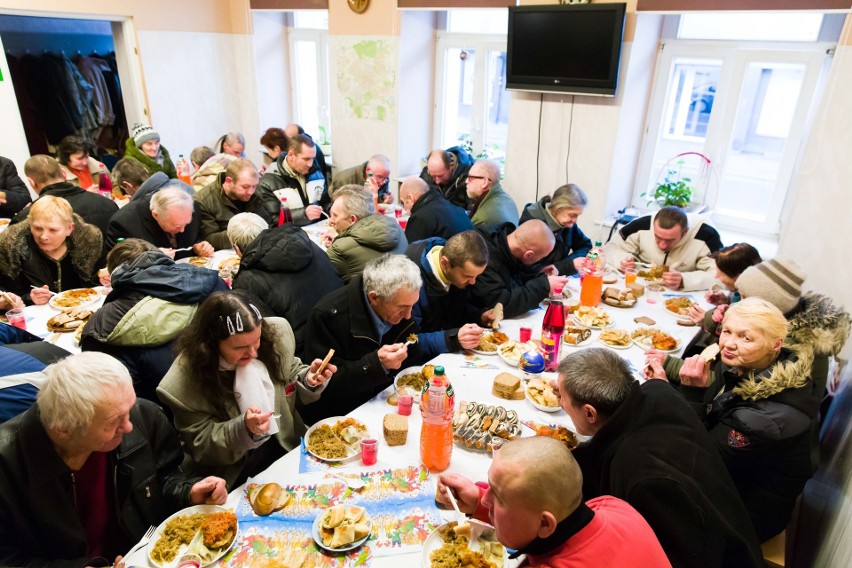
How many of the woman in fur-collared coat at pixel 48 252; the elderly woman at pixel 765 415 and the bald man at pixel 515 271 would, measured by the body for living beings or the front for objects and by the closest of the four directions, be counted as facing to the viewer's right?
1

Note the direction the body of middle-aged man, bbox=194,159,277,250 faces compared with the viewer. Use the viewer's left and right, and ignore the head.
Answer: facing the viewer and to the right of the viewer

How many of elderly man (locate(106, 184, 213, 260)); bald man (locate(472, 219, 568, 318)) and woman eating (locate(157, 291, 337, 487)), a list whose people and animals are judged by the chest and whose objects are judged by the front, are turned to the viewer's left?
0

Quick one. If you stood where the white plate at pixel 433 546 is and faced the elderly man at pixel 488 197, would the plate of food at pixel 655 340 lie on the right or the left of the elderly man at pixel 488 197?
right

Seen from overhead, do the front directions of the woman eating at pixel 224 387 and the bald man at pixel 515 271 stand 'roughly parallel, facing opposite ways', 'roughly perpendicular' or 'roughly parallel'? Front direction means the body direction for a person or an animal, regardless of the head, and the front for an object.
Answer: roughly parallel

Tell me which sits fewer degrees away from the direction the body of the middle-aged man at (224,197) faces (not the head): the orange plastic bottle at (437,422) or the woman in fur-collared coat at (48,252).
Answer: the orange plastic bottle

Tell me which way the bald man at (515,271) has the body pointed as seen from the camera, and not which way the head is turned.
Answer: to the viewer's right

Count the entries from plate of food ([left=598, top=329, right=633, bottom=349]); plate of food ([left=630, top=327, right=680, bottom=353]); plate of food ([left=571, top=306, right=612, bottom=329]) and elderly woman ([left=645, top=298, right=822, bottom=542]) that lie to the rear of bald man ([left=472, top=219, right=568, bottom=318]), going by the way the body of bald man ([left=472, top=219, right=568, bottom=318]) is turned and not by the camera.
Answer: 0

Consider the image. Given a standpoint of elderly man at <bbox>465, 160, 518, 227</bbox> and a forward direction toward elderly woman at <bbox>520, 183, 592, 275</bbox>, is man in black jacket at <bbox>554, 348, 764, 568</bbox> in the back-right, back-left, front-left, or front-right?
front-right

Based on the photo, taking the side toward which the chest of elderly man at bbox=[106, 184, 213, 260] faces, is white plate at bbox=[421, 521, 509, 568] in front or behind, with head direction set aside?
in front

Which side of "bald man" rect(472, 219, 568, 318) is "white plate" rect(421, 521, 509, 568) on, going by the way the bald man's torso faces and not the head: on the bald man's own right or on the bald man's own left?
on the bald man's own right

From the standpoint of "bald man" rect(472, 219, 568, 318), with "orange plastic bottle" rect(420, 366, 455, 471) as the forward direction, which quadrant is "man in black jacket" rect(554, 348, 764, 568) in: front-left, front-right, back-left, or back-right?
front-left

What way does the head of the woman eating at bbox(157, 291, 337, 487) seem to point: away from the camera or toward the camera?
toward the camera

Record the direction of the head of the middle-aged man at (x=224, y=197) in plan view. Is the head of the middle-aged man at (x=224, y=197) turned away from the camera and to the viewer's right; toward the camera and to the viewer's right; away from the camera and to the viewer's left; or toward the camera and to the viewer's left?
toward the camera and to the viewer's right

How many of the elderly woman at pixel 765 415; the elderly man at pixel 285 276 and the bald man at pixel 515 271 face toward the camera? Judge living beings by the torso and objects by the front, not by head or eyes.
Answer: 0

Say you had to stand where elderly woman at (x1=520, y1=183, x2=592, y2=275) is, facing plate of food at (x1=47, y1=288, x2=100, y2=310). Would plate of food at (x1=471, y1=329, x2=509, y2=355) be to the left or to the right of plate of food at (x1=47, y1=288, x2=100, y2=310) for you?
left
